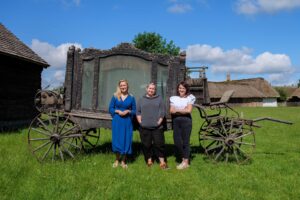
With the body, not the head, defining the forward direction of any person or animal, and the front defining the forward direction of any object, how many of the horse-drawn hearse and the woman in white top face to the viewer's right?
1

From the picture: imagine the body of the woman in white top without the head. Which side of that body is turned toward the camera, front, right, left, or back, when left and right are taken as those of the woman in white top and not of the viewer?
front

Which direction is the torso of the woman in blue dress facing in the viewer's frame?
toward the camera

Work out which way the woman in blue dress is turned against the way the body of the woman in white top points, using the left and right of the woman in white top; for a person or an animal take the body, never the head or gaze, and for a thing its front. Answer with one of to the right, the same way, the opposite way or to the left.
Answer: the same way

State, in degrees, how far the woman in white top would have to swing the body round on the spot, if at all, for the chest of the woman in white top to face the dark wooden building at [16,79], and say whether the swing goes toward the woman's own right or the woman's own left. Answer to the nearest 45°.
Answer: approximately 135° to the woman's own right

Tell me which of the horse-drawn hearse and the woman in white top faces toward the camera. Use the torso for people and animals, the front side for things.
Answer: the woman in white top

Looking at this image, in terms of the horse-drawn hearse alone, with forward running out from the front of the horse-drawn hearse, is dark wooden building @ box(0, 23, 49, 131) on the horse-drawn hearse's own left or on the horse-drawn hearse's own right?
on the horse-drawn hearse's own left

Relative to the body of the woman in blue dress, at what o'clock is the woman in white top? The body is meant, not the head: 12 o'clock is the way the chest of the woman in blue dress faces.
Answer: The woman in white top is roughly at 9 o'clock from the woman in blue dress.

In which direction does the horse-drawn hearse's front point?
to the viewer's right

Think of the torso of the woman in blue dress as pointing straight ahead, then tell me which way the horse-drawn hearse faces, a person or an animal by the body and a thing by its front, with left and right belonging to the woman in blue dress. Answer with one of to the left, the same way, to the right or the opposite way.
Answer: to the left

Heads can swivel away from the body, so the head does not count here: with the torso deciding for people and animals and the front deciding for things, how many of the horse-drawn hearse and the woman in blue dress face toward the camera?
1

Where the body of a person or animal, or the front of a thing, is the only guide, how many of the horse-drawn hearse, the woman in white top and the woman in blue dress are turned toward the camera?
2

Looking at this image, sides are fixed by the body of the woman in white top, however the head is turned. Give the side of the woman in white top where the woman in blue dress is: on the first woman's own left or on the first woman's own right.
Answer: on the first woman's own right
